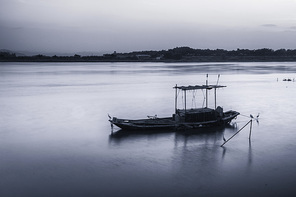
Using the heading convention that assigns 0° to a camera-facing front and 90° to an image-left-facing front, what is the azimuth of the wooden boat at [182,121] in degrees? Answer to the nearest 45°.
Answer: approximately 90°
